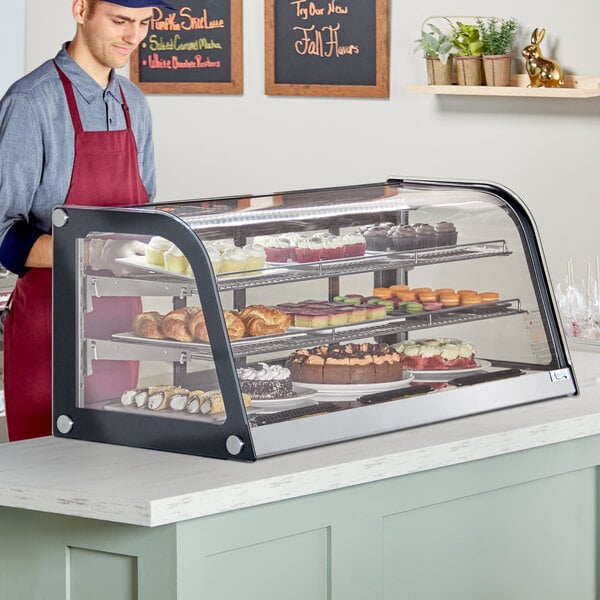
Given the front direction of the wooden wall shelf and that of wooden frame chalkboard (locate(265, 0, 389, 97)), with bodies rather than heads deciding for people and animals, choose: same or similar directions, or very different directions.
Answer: same or similar directions

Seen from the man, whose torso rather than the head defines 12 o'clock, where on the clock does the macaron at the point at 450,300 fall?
The macaron is roughly at 11 o'clock from the man.

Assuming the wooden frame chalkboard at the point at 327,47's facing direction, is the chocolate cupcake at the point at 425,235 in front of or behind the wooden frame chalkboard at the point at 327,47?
in front

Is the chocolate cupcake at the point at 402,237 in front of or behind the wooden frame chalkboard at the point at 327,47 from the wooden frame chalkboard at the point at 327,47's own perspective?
in front

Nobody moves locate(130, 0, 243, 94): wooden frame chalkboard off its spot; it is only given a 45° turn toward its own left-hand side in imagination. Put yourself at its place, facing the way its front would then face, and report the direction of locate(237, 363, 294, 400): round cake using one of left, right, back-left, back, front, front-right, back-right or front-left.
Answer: front-right

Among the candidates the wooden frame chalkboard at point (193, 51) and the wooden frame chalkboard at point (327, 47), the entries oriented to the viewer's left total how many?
0

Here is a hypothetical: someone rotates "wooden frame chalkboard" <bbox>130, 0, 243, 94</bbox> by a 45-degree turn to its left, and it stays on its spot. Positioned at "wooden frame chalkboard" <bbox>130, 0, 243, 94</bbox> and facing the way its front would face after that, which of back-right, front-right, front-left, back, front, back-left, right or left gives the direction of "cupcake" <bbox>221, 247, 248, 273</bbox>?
front-right

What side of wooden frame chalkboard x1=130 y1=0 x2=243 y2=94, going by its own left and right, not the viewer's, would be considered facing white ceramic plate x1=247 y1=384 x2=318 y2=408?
front

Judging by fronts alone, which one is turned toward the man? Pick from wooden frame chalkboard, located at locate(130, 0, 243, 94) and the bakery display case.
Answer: the wooden frame chalkboard

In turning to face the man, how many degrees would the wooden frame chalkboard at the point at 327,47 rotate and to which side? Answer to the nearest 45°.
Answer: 0° — it already faces them

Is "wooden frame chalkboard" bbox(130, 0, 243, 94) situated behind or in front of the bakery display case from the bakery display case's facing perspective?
behind

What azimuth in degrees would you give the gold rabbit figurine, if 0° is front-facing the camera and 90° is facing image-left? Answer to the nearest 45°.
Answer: approximately 90°

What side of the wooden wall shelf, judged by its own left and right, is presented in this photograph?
front

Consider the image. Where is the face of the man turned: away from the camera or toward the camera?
toward the camera

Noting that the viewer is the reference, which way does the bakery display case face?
facing the viewer and to the right of the viewer

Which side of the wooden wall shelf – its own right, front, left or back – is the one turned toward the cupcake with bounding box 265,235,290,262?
front

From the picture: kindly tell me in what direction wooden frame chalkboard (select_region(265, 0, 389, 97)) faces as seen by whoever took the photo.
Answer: facing the viewer
